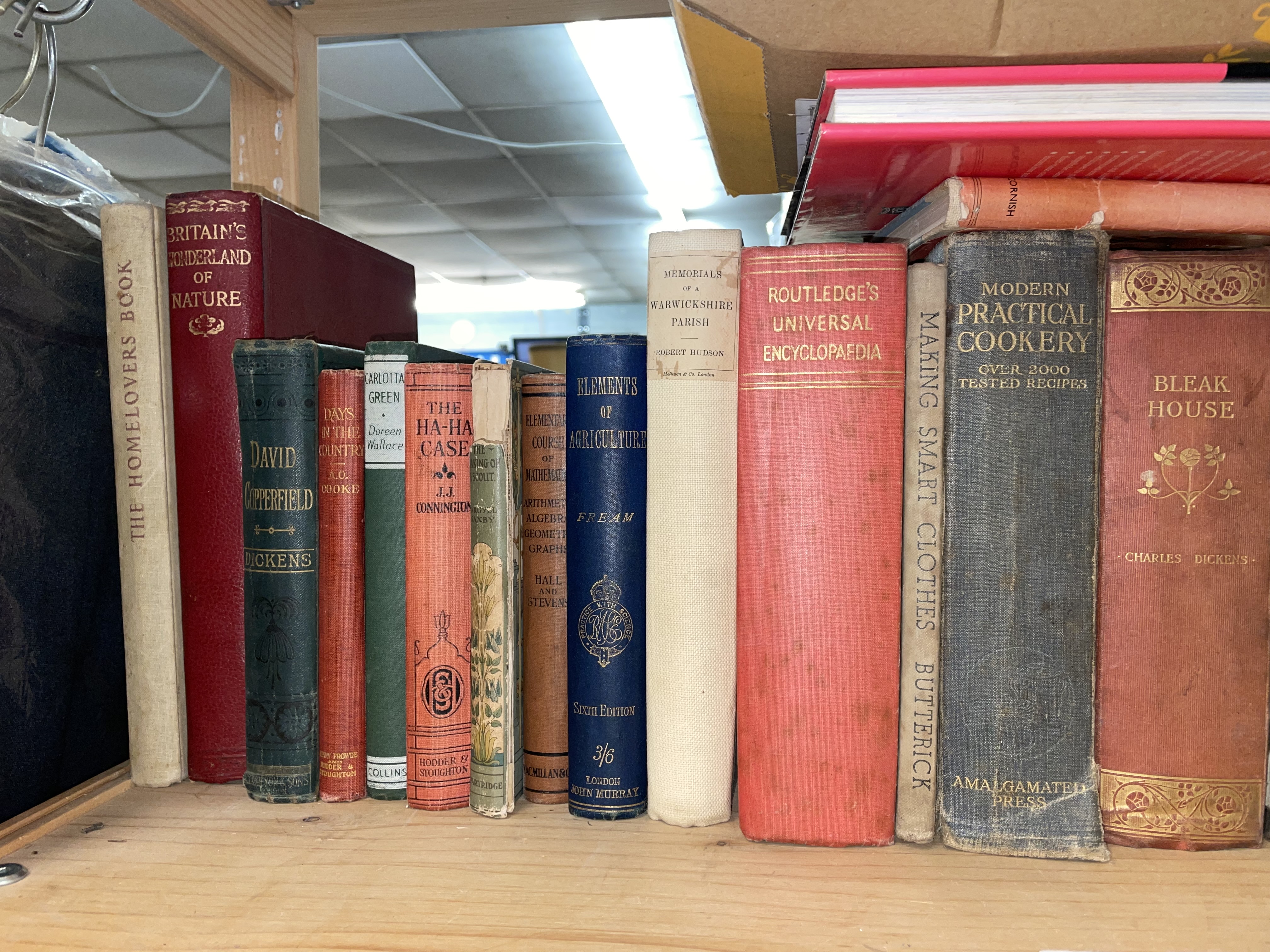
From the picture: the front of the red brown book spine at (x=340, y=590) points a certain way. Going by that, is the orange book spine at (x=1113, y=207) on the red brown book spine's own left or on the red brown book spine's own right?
on the red brown book spine's own left

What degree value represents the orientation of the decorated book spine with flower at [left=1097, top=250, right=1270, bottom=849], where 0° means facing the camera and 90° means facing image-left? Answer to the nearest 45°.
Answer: approximately 0°

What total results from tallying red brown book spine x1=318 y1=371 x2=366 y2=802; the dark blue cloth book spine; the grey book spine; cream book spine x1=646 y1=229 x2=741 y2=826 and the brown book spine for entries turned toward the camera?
5

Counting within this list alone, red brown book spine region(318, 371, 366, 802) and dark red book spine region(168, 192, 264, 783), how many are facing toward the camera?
2

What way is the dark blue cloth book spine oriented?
toward the camera

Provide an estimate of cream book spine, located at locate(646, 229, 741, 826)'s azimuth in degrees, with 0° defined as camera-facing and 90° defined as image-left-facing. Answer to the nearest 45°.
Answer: approximately 0°

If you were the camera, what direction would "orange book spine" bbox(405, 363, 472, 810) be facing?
facing the viewer

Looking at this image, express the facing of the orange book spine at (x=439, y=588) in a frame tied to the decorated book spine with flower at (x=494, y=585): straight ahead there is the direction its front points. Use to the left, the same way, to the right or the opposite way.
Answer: the same way

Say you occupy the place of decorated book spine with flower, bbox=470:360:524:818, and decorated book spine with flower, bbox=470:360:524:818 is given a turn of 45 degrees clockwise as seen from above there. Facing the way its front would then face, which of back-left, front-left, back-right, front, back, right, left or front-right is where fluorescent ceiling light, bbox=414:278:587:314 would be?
back-right
